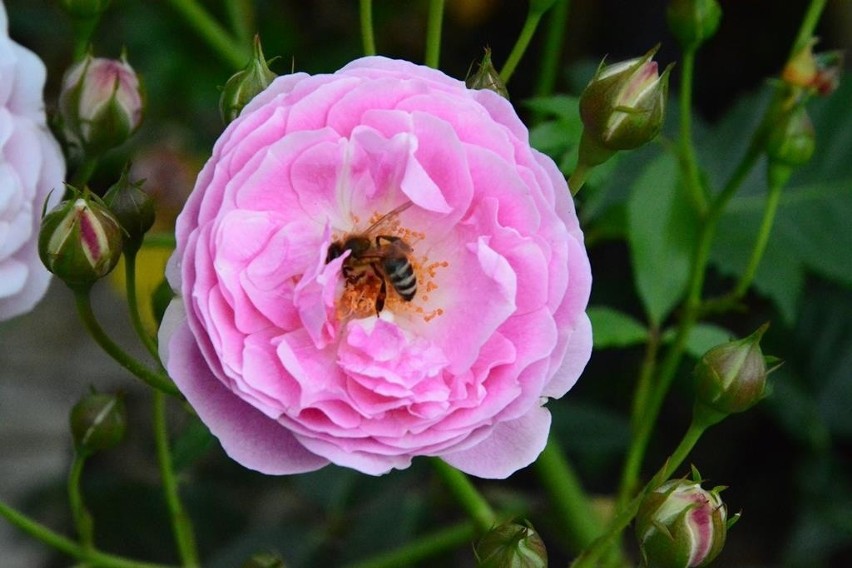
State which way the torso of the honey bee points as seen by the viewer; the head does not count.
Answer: to the viewer's left
